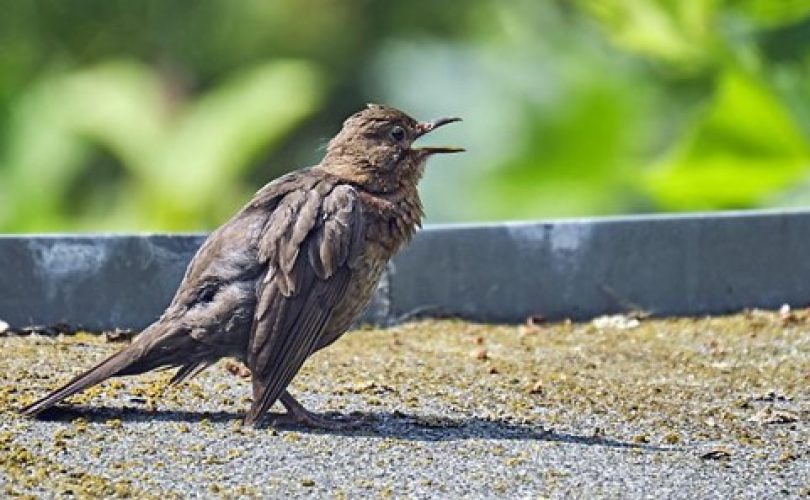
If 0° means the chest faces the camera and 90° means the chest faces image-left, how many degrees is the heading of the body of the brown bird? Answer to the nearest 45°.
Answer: approximately 270°

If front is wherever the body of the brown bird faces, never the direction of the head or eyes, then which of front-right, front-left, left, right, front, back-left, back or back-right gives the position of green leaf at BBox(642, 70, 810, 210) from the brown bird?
front-left
